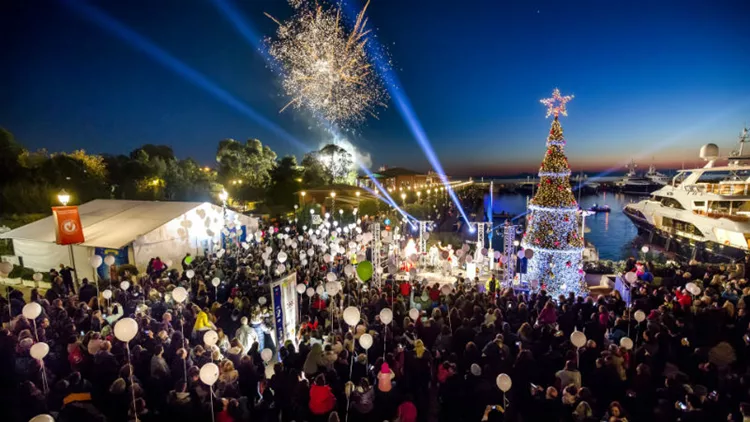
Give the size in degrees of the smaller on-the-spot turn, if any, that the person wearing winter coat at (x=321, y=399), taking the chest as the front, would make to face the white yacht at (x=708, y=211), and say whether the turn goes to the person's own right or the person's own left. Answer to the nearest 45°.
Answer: approximately 45° to the person's own right

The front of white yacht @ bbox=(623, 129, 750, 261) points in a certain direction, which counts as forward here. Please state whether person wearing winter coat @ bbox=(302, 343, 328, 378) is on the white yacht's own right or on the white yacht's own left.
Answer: on the white yacht's own left

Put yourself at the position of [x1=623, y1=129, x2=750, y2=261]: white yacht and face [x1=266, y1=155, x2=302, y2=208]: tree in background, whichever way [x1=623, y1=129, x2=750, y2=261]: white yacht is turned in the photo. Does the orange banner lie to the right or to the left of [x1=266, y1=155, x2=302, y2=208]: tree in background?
left

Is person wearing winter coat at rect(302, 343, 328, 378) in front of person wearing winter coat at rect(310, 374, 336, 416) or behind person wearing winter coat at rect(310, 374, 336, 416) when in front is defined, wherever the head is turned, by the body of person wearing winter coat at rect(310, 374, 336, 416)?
in front

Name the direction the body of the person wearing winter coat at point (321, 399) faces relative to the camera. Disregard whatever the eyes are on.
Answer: away from the camera

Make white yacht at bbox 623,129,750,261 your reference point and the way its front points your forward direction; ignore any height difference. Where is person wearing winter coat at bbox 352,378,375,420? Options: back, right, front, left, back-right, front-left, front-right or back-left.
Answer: back-left

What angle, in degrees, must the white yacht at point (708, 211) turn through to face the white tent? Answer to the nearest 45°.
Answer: approximately 90° to its left

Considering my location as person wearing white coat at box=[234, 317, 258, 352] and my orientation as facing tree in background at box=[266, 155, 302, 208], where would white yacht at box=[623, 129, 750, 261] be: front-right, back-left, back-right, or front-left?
front-right

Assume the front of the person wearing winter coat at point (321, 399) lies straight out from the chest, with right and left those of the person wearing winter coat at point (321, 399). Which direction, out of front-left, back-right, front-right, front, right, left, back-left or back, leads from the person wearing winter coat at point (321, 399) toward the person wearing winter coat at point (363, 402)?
right

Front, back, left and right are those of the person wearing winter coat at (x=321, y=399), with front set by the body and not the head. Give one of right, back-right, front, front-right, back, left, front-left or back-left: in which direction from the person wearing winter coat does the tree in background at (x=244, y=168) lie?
front

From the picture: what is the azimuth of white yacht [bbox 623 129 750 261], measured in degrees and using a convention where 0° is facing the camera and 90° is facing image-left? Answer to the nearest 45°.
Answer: approximately 135°

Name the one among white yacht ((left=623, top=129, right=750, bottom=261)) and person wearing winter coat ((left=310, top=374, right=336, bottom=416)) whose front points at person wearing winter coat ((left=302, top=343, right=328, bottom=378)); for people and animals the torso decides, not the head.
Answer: person wearing winter coat ((left=310, top=374, right=336, bottom=416))
